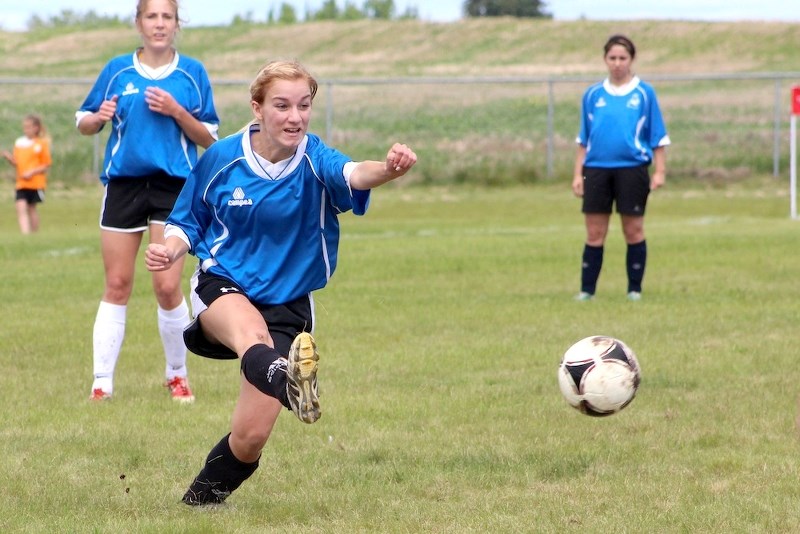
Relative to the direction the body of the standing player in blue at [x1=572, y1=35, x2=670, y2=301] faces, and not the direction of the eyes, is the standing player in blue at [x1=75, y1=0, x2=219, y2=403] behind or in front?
in front

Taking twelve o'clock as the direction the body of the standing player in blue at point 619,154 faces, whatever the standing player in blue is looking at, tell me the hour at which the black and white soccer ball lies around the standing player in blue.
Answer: The black and white soccer ball is roughly at 12 o'clock from the standing player in blue.

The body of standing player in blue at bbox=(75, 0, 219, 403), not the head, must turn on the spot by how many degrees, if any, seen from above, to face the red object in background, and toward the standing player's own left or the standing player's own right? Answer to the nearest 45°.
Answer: approximately 135° to the standing player's own left

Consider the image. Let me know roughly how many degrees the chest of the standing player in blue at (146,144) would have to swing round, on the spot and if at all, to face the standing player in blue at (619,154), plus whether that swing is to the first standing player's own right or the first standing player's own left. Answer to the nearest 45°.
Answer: approximately 135° to the first standing player's own left

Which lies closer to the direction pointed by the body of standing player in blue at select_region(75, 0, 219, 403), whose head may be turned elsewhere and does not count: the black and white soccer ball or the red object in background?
the black and white soccer ball

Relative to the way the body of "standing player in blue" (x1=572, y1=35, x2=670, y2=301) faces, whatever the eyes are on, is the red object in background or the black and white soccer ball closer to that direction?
the black and white soccer ball

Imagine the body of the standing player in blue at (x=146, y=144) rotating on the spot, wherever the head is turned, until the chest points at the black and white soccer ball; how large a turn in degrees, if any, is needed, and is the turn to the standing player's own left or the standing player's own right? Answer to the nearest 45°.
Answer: approximately 45° to the standing player's own left

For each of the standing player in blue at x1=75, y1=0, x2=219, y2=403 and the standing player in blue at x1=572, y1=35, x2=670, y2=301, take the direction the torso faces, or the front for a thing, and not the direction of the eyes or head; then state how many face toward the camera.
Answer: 2

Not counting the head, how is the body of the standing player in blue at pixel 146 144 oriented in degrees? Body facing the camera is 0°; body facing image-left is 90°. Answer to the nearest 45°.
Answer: approximately 0°

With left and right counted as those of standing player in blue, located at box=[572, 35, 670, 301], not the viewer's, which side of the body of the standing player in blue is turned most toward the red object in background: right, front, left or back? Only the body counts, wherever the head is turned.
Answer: back
